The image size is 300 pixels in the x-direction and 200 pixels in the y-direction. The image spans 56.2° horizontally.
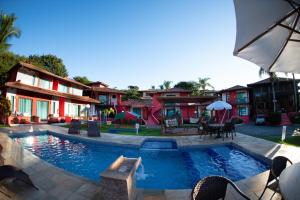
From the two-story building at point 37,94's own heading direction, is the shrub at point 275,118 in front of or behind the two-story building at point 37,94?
in front

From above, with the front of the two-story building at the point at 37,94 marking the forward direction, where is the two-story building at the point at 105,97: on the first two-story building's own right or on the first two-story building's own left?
on the first two-story building's own left

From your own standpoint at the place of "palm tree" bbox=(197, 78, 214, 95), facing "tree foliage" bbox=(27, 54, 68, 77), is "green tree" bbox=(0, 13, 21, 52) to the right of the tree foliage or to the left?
left

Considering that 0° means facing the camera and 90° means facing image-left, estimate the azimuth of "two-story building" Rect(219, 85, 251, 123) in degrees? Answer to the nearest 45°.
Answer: approximately 45°

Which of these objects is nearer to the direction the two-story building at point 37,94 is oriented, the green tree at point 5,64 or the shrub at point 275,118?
the shrub

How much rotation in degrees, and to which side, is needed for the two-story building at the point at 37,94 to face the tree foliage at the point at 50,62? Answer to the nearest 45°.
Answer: approximately 135° to its left

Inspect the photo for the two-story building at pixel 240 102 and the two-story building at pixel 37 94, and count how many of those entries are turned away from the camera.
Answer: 0

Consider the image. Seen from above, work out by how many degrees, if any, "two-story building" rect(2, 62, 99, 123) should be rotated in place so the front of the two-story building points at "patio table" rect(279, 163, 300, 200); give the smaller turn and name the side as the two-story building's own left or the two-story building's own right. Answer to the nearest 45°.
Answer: approximately 45° to the two-story building's own right

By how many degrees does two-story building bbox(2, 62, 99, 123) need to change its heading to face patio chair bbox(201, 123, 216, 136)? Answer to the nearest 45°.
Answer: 0° — it already faces it

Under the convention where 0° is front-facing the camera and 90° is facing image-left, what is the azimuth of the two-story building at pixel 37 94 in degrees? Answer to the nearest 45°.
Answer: approximately 315°
